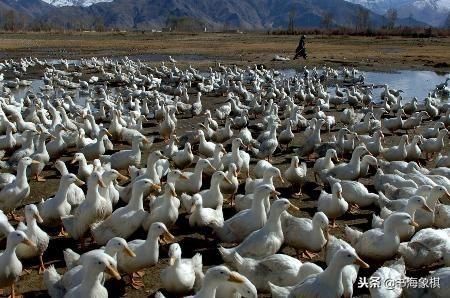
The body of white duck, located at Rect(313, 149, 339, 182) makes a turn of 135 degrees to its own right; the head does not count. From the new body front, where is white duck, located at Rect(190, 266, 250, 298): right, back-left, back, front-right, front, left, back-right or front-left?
front-left

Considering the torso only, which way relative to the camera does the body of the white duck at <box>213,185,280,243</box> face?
to the viewer's right

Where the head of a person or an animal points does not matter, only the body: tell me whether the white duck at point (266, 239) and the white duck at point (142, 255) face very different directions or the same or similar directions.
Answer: same or similar directions

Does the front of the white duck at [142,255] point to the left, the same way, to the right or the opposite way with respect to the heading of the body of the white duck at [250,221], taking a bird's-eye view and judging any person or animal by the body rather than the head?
the same way

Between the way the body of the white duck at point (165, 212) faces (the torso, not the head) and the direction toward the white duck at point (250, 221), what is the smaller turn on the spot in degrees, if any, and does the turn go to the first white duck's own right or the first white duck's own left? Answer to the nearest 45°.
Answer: approximately 45° to the first white duck's own left

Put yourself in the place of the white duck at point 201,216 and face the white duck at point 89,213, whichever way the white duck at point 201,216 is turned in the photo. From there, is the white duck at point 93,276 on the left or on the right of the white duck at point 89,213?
left

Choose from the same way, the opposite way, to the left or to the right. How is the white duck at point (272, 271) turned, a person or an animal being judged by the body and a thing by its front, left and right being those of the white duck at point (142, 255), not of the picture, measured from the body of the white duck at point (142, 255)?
the same way

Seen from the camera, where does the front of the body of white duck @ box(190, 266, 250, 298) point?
to the viewer's right

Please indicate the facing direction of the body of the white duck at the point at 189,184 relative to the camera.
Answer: to the viewer's right

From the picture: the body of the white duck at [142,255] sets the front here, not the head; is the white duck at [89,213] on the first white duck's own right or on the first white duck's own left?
on the first white duck's own left

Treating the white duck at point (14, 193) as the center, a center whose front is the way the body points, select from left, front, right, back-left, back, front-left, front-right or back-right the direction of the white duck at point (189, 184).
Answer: front

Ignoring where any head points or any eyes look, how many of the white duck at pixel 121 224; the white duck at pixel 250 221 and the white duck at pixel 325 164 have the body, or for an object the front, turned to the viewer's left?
0

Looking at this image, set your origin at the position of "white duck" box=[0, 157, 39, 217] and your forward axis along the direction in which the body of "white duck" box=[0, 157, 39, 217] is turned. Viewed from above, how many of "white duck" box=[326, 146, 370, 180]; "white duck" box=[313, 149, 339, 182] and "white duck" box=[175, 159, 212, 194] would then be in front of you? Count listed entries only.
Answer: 3

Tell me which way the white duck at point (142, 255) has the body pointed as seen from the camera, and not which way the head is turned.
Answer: to the viewer's right

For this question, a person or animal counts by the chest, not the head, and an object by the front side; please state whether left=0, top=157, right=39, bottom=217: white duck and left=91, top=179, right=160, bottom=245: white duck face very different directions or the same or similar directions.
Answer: same or similar directions

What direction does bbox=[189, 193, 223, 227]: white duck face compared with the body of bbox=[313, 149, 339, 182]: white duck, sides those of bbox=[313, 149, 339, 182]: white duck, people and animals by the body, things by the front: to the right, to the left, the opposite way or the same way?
the opposite way
